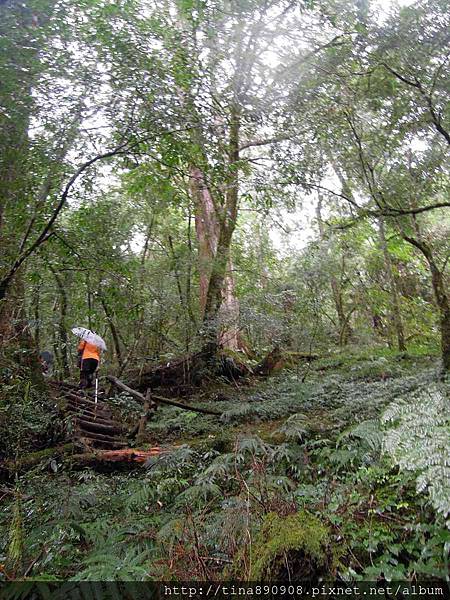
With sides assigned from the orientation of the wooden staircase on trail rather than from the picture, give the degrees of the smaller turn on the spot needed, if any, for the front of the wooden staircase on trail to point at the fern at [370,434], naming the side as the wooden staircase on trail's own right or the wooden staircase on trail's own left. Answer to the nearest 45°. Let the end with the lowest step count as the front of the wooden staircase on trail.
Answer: approximately 45° to the wooden staircase on trail's own left

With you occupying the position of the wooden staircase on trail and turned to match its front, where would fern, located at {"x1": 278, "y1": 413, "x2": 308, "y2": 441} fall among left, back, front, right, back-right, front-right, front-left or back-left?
front-left

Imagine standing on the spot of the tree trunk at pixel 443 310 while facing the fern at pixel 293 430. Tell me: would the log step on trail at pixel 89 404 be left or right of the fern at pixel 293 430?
right

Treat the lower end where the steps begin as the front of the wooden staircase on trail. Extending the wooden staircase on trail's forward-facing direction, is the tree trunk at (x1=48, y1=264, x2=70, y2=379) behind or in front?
behind

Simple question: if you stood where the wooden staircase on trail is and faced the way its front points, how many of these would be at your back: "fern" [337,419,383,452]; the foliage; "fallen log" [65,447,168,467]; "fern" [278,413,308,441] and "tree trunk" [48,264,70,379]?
1

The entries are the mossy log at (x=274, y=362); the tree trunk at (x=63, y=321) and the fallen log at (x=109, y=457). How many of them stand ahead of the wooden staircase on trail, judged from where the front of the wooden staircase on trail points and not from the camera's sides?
1

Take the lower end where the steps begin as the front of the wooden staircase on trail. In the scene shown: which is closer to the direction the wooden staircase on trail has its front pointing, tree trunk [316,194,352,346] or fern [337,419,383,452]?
the fern

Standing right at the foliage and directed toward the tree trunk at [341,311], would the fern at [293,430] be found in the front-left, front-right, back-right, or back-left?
front-left

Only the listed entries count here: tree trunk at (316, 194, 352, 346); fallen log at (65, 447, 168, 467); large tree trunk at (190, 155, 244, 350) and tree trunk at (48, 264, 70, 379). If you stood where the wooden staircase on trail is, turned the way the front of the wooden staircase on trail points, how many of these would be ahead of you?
1

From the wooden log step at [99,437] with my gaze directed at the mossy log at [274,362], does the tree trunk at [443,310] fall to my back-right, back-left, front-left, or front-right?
front-right

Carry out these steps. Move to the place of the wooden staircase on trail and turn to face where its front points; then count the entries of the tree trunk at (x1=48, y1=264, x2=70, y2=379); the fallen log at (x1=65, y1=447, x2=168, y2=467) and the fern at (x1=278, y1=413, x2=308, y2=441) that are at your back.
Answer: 1

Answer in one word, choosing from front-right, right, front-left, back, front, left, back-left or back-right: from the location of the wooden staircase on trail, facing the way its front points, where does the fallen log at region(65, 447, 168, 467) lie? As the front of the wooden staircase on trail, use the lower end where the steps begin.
front

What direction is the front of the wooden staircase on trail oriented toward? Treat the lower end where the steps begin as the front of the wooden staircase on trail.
toward the camera

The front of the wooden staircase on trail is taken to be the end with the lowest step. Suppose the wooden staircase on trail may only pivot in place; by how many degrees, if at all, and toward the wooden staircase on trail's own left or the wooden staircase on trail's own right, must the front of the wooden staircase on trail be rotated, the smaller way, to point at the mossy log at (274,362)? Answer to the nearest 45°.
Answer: approximately 135° to the wooden staircase on trail's own left

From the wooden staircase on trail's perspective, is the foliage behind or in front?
in front

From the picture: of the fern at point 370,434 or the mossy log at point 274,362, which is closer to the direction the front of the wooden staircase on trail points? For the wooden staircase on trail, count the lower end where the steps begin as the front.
the fern

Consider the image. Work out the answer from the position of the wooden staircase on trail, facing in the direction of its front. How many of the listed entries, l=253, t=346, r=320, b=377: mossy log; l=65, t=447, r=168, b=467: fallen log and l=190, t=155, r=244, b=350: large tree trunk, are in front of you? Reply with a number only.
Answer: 1
